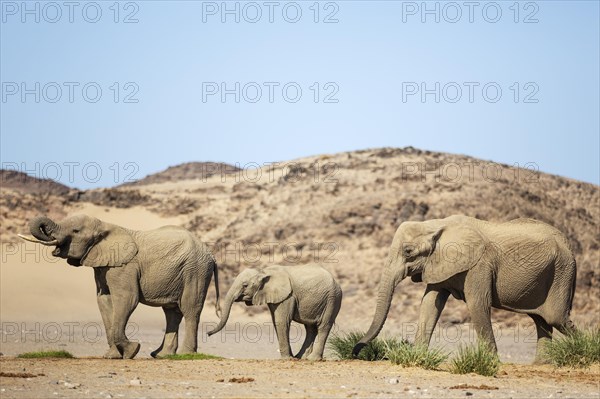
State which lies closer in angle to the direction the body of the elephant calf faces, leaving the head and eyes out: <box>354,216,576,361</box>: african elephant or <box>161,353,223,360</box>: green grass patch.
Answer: the green grass patch

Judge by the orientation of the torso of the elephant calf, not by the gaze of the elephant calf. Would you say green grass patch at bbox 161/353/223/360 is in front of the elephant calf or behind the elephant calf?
in front

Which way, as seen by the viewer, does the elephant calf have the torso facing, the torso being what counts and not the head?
to the viewer's left

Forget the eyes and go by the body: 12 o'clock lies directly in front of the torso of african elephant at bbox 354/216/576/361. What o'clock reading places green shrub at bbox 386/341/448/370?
The green shrub is roughly at 10 o'clock from the african elephant.

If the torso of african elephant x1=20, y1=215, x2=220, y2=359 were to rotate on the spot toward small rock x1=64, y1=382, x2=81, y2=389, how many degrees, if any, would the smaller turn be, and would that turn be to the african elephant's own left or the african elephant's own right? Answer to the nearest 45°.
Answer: approximately 90° to the african elephant's own left

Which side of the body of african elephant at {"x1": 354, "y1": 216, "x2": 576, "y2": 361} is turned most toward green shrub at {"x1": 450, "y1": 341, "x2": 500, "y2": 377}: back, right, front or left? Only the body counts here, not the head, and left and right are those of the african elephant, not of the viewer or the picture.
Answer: left

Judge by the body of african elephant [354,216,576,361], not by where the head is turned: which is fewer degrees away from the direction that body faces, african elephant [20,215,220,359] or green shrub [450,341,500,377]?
the african elephant

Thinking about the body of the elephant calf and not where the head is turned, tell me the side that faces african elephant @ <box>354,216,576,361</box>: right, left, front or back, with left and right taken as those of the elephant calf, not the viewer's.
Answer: back

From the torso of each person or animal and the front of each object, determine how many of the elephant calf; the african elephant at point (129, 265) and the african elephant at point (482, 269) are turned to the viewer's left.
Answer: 3

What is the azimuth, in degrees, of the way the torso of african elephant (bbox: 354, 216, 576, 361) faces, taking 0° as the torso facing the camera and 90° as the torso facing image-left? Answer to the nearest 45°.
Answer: approximately 90°

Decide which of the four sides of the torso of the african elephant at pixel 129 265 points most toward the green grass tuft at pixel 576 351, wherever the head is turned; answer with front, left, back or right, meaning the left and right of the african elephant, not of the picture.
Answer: back

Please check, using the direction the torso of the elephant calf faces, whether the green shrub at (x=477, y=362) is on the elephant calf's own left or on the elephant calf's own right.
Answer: on the elephant calf's own left

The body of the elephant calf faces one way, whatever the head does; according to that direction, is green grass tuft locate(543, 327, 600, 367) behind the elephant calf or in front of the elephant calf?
behind

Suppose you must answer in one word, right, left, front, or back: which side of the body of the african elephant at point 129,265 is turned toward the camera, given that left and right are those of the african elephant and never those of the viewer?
left

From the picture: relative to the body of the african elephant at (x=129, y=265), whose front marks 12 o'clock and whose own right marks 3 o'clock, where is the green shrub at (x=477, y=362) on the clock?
The green shrub is roughly at 7 o'clock from the african elephant.
